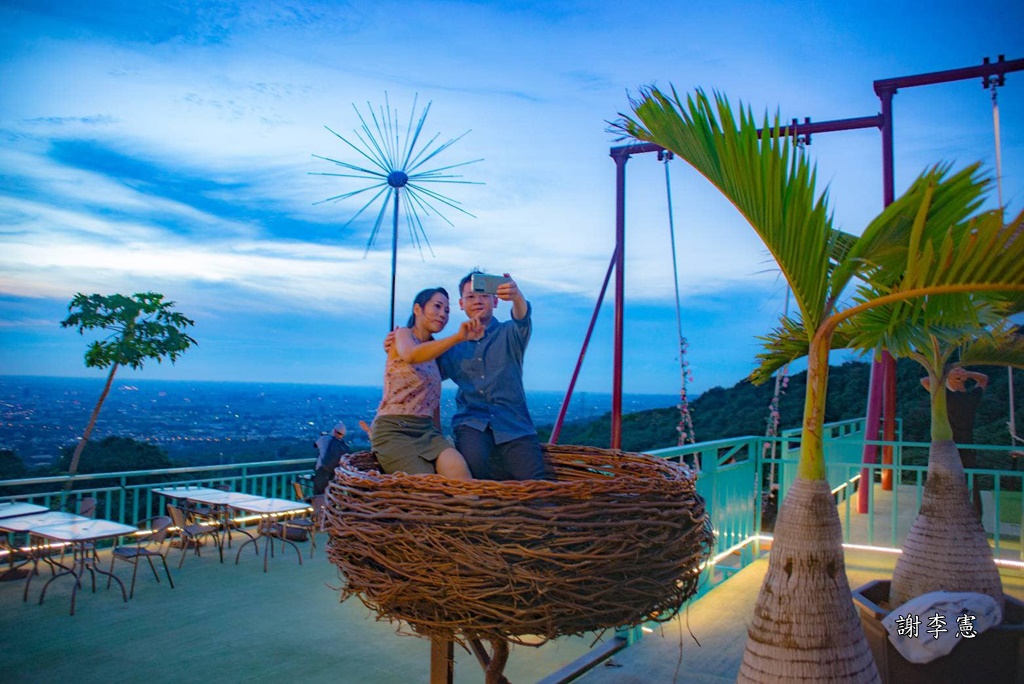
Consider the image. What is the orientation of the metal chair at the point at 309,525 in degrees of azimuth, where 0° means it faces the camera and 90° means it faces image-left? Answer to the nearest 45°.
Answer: approximately 90°

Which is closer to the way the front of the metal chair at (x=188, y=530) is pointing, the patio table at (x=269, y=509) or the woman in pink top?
the patio table

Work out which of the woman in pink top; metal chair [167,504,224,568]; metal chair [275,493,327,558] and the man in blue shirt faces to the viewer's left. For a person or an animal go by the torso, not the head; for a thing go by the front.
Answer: metal chair [275,493,327,558]

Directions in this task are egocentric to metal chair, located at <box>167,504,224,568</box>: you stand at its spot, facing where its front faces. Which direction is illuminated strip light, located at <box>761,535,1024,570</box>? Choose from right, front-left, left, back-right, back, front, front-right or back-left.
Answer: front-right

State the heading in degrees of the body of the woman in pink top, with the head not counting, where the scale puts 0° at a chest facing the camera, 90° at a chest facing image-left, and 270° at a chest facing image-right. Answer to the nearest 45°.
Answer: approximately 315°

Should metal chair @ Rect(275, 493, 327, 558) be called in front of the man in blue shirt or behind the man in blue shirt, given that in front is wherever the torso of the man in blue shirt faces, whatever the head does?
behind
